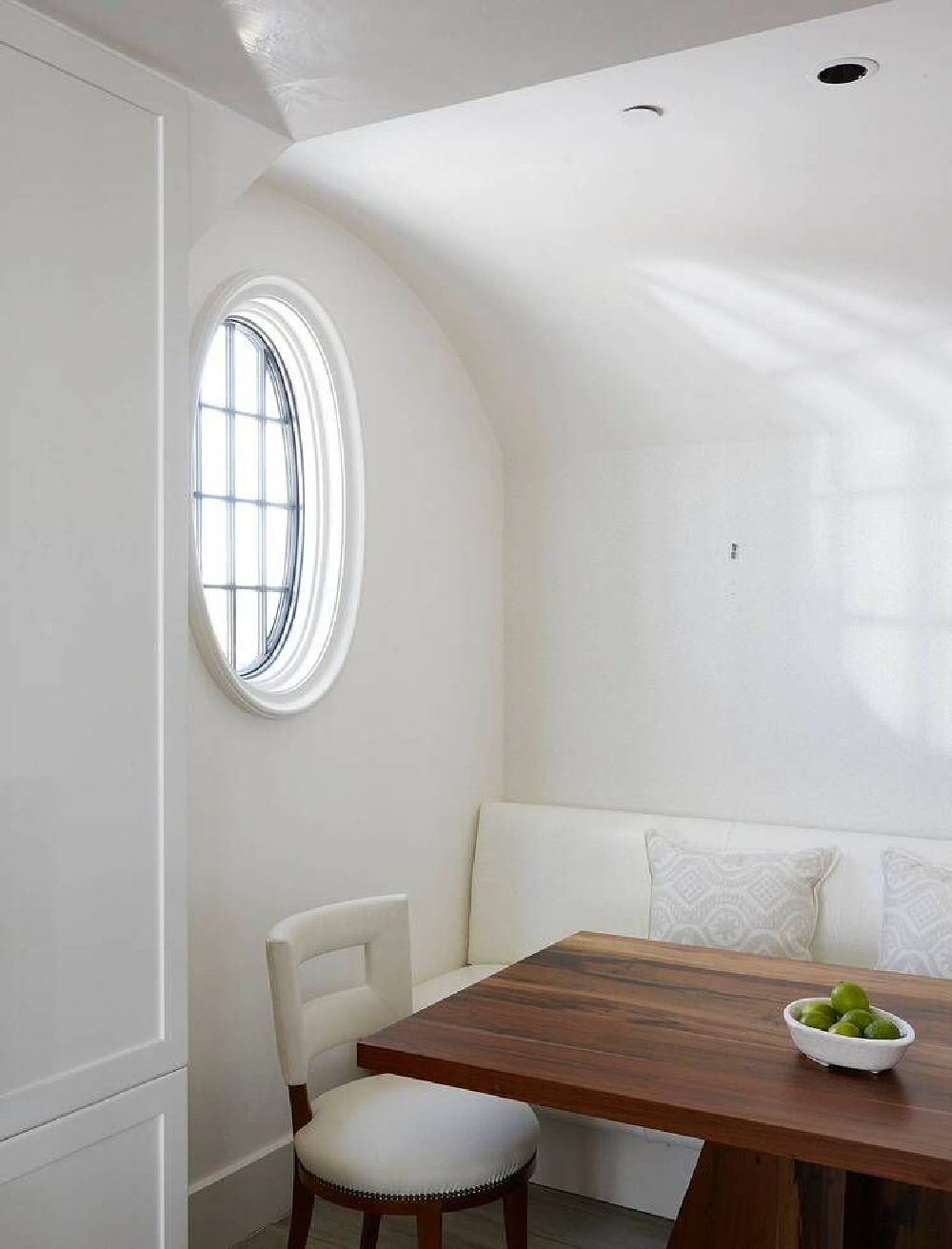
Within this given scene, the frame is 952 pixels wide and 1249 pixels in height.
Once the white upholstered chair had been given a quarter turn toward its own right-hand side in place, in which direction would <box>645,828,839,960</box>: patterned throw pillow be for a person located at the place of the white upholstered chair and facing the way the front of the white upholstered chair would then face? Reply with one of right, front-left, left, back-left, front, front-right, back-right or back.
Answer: back

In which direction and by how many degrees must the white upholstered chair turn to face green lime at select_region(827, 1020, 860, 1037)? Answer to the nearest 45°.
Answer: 0° — it already faces it

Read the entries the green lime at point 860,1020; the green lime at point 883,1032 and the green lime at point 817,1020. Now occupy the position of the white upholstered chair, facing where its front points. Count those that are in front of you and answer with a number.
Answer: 3

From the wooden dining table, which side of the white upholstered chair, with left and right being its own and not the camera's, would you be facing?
front

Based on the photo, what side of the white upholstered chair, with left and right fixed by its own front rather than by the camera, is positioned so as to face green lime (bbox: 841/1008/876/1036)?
front

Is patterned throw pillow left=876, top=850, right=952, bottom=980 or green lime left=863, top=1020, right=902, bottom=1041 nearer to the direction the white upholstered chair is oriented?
the green lime

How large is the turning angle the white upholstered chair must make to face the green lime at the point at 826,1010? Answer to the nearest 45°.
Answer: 0° — it already faces it

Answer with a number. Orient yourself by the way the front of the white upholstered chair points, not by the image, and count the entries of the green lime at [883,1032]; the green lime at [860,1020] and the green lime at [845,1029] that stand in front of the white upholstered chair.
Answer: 3

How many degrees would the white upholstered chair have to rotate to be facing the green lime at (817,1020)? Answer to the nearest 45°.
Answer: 0° — it already faces it

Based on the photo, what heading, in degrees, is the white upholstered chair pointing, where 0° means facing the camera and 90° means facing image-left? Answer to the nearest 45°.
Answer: approximately 315°
